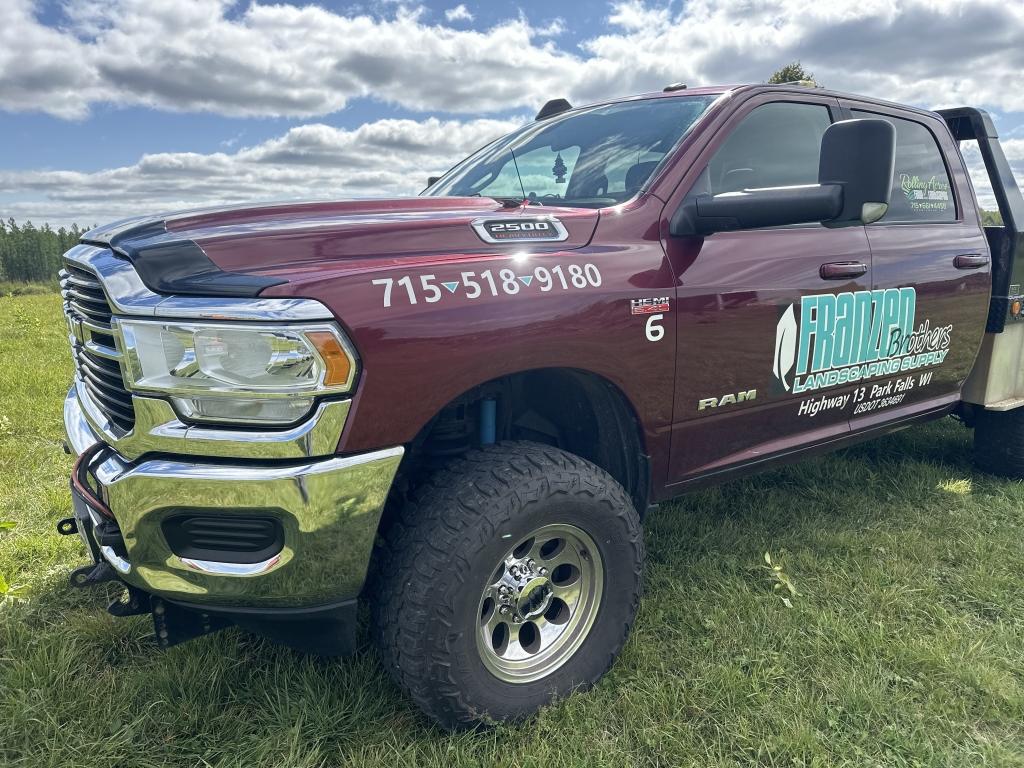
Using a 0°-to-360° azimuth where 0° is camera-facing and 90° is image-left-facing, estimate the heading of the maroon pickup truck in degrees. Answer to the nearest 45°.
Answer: approximately 45°
